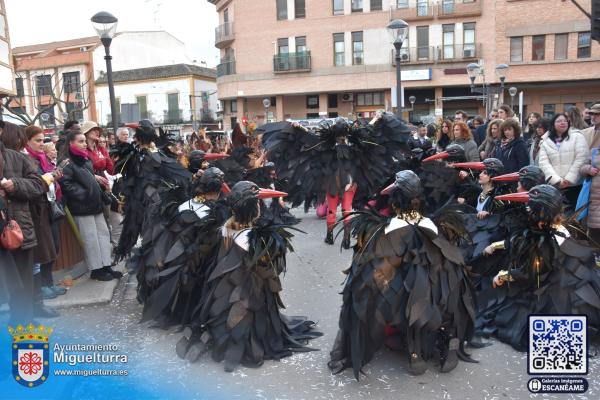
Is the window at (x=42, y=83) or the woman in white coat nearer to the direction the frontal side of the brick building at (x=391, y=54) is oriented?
the woman in white coat

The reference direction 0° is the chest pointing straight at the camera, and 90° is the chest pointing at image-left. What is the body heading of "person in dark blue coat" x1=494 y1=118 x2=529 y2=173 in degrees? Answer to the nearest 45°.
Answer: approximately 45°

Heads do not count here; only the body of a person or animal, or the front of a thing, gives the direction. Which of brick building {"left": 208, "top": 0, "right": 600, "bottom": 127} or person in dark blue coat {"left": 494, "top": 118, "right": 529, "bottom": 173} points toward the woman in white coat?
the brick building

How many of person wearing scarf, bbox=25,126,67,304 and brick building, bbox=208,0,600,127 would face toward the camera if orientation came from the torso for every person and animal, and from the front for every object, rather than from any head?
1

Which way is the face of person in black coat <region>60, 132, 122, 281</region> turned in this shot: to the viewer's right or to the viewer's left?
to the viewer's right

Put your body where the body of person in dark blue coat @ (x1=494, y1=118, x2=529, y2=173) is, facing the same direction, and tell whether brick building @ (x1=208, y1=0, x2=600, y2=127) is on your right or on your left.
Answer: on your right

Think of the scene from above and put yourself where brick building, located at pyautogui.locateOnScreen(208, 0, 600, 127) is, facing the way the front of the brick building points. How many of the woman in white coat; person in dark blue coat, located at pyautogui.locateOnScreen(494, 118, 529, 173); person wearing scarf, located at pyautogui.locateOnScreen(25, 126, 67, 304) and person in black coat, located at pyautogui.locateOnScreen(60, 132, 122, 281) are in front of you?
4

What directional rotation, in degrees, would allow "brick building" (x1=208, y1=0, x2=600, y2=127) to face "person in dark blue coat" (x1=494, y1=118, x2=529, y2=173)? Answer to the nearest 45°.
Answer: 0° — it already faces them

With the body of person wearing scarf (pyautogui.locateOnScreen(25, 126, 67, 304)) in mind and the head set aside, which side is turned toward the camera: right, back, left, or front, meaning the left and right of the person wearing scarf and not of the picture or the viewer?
right

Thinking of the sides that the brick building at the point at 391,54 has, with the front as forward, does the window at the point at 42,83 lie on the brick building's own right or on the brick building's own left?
on the brick building's own right

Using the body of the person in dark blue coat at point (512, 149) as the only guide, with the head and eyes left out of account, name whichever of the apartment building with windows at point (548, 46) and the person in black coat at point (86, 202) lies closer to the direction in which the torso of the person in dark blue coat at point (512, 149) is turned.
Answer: the person in black coat

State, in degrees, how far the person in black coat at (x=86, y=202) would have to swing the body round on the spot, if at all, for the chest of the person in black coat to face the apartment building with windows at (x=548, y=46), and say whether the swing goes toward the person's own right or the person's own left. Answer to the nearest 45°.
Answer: approximately 90° to the person's own left

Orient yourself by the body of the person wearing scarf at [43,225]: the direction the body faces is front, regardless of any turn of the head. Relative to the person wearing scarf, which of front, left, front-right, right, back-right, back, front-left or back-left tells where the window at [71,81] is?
left

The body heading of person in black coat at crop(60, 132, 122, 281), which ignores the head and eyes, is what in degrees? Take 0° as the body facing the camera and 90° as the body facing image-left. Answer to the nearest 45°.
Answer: approximately 315°

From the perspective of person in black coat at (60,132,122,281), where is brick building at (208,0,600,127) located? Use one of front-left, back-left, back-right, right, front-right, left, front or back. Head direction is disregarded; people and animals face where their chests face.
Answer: left
